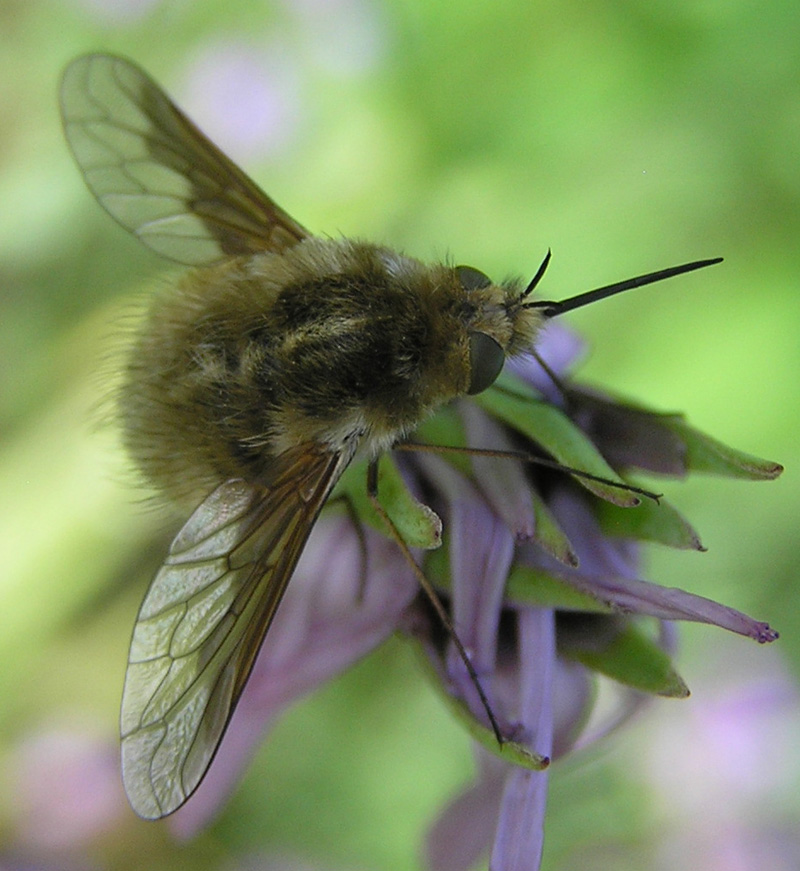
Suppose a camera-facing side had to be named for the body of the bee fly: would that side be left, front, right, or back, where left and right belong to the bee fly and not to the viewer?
right
